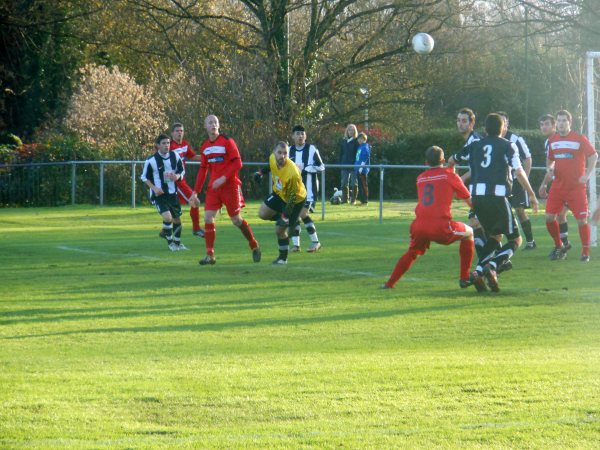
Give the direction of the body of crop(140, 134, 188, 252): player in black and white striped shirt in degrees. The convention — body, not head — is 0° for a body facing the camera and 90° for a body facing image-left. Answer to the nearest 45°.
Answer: approximately 315°

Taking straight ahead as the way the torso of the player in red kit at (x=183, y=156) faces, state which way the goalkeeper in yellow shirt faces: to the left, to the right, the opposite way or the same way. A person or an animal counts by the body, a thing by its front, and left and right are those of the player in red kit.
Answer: to the right

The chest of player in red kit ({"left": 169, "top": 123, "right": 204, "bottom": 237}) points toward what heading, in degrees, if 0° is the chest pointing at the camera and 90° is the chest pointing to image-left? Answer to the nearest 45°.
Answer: approximately 315°

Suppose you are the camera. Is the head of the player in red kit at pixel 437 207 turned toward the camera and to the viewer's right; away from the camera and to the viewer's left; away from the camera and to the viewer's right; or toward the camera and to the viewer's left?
away from the camera and to the viewer's right

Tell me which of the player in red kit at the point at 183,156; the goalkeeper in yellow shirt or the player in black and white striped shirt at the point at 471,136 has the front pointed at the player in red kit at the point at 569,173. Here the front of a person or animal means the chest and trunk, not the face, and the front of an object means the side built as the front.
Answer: the player in red kit at the point at 183,156

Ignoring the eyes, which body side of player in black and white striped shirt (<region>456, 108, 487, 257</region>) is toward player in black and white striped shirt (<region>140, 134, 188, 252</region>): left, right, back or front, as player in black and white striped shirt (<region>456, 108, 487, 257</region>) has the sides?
right

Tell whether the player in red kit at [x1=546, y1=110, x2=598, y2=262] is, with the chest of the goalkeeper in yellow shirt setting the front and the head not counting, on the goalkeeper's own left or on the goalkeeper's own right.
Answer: on the goalkeeper's own left

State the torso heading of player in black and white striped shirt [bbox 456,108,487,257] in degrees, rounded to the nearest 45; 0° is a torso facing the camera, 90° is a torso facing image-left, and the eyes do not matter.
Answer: approximately 45°

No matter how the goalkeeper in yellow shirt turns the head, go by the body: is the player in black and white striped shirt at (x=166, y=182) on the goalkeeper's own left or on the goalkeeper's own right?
on the goalkeeper's own right

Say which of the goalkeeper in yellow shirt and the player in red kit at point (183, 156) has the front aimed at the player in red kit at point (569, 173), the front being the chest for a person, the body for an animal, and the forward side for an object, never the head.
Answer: the player in red kit at point (183, 156)
